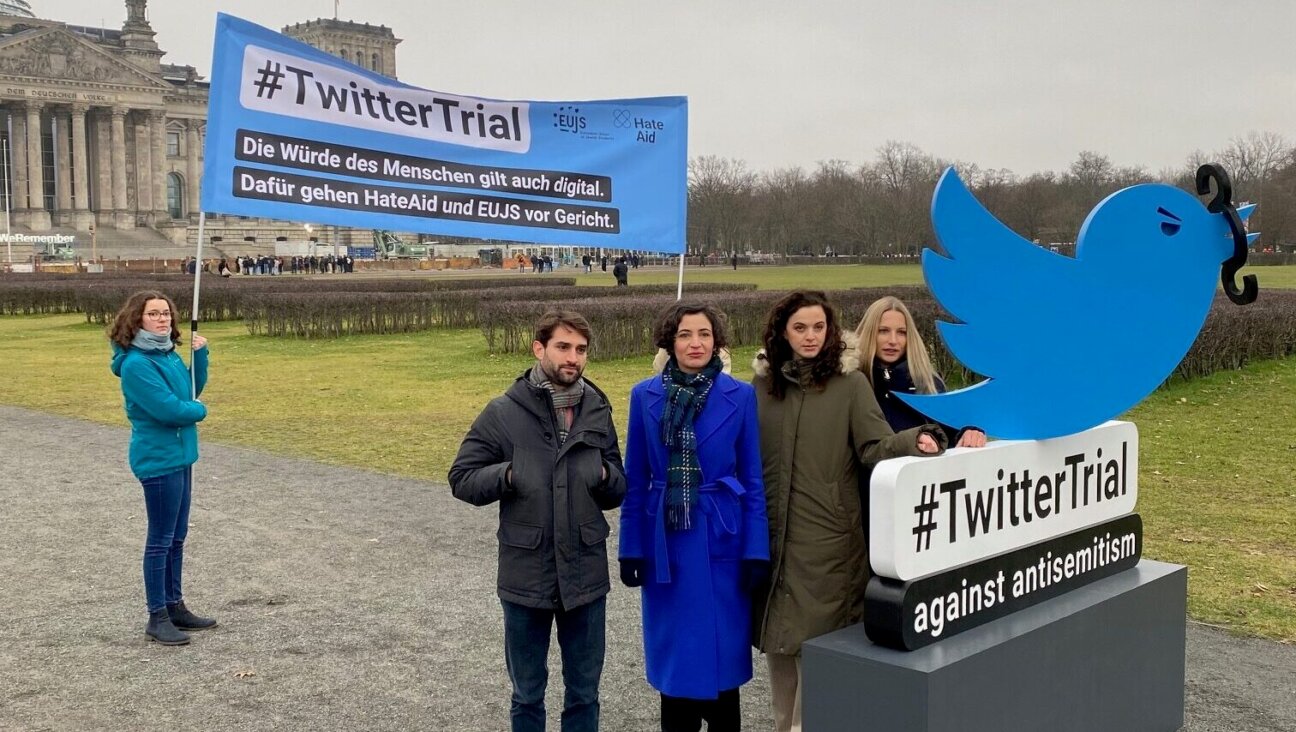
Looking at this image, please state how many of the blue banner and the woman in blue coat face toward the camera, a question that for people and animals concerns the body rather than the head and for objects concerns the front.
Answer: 2

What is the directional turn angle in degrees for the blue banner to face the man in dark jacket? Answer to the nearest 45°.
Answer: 0° — it already faces them

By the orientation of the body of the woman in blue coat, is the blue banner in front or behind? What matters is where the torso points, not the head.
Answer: behind

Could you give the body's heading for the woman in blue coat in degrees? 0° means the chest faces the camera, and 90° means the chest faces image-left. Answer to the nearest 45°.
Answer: approximately 0°

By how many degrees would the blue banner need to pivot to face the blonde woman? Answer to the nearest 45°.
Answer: approximately 45° to its left

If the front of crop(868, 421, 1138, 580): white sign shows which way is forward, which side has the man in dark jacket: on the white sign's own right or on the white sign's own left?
on the white sign's own right

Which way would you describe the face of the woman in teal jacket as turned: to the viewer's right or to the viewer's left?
to the viewer's right

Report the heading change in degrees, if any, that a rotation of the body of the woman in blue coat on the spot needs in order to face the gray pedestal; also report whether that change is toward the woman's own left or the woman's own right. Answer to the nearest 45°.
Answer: approximately 90° to the woman's own left

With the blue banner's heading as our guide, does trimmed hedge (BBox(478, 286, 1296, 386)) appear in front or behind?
behind
